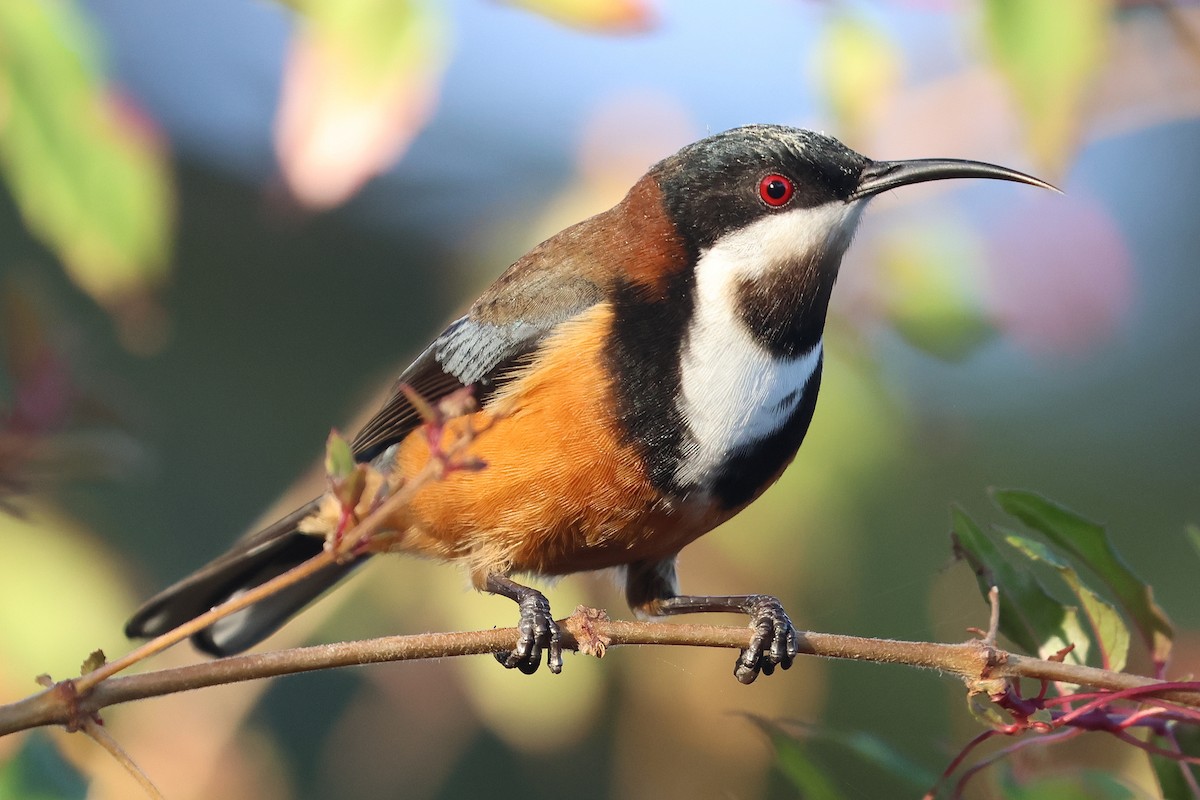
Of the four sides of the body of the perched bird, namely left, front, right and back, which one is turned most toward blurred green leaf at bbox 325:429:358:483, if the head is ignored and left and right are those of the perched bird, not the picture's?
right

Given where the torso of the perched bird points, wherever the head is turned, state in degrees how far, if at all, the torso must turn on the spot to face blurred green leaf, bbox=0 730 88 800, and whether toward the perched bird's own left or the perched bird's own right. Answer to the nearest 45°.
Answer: approximately 135° to the perched bird's own right

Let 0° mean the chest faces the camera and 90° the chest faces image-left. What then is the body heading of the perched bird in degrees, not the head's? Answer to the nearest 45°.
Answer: approximately 315°
